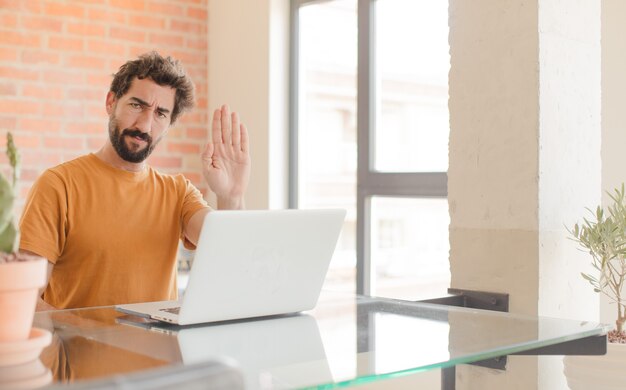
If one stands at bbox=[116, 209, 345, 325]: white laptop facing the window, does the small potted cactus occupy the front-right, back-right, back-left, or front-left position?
back-left

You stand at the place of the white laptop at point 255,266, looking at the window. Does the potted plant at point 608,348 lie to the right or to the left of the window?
right

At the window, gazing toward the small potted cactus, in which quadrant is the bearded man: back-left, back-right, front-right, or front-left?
front-right

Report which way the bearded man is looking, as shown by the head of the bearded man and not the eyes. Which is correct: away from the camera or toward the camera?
toward the camera

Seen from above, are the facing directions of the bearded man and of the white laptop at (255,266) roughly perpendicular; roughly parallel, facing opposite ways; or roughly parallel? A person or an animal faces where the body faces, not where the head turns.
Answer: roughly parallel, facing opposite ways

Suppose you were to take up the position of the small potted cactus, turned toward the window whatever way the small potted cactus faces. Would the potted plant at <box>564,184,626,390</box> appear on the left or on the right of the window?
right

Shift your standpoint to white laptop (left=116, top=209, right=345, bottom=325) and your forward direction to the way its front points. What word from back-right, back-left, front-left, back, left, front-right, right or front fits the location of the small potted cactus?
left

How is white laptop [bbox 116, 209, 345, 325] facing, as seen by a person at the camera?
facing away from the viewer and to the left of the viewer

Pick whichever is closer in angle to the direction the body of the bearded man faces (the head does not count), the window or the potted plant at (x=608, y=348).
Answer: the potted plant

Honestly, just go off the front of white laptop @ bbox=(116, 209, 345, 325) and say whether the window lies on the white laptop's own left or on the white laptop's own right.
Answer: on the white laptop's own right

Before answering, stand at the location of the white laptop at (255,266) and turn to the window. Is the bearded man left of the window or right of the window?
left

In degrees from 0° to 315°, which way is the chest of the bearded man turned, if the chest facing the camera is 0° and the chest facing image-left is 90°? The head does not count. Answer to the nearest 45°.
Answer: approximately 315°

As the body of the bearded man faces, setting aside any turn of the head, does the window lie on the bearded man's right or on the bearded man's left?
on the bearded man's left
